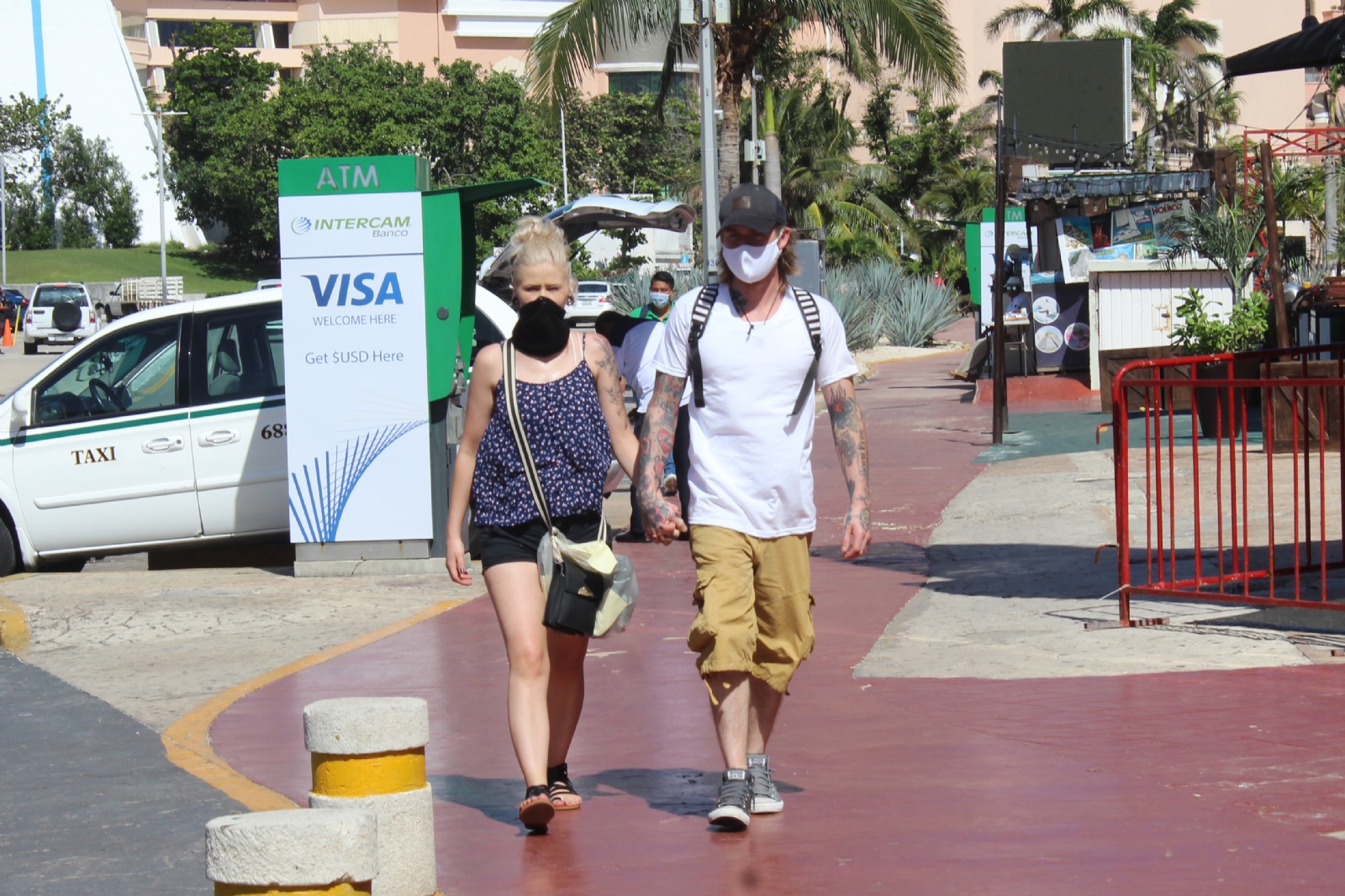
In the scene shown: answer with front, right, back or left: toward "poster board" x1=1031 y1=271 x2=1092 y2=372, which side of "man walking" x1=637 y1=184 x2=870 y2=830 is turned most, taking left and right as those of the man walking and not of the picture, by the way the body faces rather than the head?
back

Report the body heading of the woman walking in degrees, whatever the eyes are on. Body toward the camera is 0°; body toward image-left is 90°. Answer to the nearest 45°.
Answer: approximately 0°

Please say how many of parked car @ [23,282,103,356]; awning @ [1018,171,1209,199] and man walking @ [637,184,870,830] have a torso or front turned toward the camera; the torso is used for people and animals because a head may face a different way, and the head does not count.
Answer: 2

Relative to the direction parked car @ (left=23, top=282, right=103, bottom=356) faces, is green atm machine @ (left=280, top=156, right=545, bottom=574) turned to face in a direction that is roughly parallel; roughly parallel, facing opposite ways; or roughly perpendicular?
roughly perpendicular

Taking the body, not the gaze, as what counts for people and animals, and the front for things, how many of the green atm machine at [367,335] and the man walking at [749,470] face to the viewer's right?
1

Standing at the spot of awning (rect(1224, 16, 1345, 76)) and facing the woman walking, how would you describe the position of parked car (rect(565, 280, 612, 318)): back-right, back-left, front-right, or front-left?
back-right

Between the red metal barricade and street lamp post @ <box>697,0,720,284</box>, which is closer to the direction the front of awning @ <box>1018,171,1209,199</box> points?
the red metal barricade

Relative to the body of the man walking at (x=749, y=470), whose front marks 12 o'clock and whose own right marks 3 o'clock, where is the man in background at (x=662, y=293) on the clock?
The man in background is roughly at 6 o'clock from the man walking.

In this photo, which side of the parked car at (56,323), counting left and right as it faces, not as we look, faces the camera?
back

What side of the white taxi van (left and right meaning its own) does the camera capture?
left

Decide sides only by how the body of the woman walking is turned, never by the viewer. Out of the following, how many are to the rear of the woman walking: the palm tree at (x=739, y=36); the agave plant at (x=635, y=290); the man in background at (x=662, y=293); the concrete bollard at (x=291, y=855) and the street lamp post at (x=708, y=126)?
4

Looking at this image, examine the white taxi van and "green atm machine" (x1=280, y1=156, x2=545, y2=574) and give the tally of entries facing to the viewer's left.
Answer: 1

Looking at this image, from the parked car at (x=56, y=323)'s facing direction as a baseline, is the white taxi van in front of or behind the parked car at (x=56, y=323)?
behind
